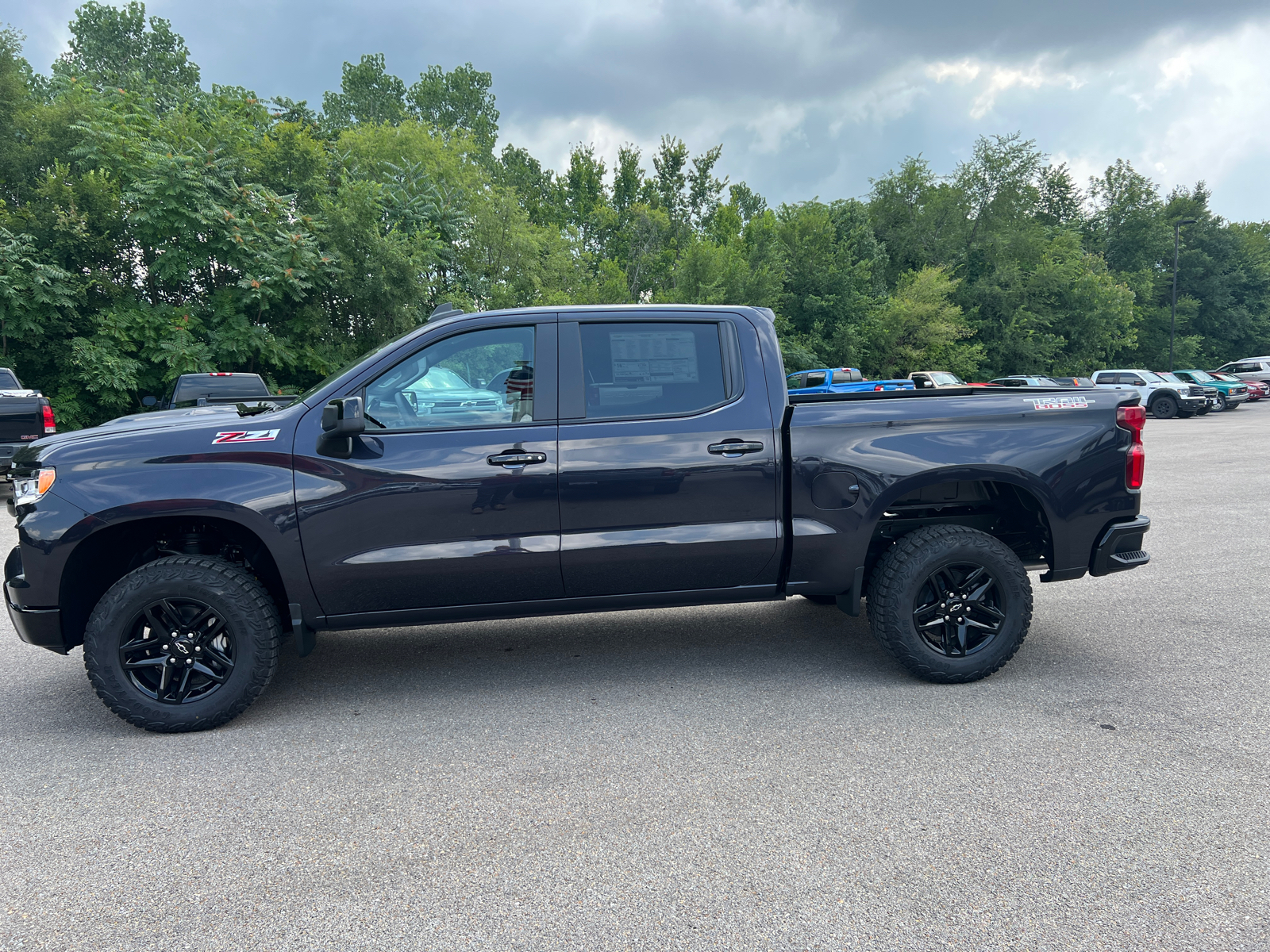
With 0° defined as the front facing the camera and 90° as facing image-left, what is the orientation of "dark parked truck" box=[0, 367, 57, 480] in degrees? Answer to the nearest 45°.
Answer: approximately 180°

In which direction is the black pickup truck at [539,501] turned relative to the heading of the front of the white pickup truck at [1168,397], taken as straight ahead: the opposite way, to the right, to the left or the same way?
to the right

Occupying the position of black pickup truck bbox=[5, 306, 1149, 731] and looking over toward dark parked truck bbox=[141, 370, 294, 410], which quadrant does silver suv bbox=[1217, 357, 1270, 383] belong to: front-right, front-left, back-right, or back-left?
front-right

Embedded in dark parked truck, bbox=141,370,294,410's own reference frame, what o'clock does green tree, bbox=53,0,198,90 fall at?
The green tree is roughly at 12 o'clock from the dark parked truck.

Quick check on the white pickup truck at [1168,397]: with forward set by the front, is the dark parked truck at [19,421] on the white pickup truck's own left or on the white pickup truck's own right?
on the white pickup truck's own right

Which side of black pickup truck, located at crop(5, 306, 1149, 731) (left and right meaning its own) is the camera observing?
left

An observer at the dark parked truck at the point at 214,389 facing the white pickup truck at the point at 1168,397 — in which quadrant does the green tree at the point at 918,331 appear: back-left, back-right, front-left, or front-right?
front-left

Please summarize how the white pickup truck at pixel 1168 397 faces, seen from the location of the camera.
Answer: facing the viewer and to the right of the viewer

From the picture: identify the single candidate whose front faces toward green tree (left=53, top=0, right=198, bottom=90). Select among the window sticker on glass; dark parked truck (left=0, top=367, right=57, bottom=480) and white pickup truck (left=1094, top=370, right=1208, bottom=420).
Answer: the dark parked truck

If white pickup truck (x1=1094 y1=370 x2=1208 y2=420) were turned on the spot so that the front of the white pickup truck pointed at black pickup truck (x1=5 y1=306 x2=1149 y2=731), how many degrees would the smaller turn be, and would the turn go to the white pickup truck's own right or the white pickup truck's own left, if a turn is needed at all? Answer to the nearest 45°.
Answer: approximately 45° to the white pickup truck's own right

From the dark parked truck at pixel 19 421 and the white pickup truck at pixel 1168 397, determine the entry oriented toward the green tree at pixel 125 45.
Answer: the dark parked truck

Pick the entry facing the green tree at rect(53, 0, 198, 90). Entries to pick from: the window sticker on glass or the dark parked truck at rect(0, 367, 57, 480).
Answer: the dark parked truck

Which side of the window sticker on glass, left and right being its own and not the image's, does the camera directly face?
front

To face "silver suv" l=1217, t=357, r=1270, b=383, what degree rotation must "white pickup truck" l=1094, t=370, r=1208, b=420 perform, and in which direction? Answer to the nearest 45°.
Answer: approximately 135° to its left

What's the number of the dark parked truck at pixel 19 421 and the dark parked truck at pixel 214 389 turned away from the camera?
2

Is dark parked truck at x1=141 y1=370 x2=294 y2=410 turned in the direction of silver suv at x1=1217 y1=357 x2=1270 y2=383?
no

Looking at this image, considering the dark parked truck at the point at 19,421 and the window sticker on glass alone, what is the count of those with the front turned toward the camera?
1

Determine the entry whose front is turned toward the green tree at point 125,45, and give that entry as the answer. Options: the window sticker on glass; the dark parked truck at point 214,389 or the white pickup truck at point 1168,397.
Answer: the dark parked truck

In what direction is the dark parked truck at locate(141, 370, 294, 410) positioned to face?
away from the camera

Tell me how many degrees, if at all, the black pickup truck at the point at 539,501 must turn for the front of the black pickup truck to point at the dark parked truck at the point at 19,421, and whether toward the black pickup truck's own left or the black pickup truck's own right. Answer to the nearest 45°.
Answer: approximately 45° to the black pickup truck's own right

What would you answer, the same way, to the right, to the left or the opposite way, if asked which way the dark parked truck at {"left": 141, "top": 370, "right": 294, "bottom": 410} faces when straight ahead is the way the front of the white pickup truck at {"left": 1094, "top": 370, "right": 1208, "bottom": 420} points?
the opposite way
